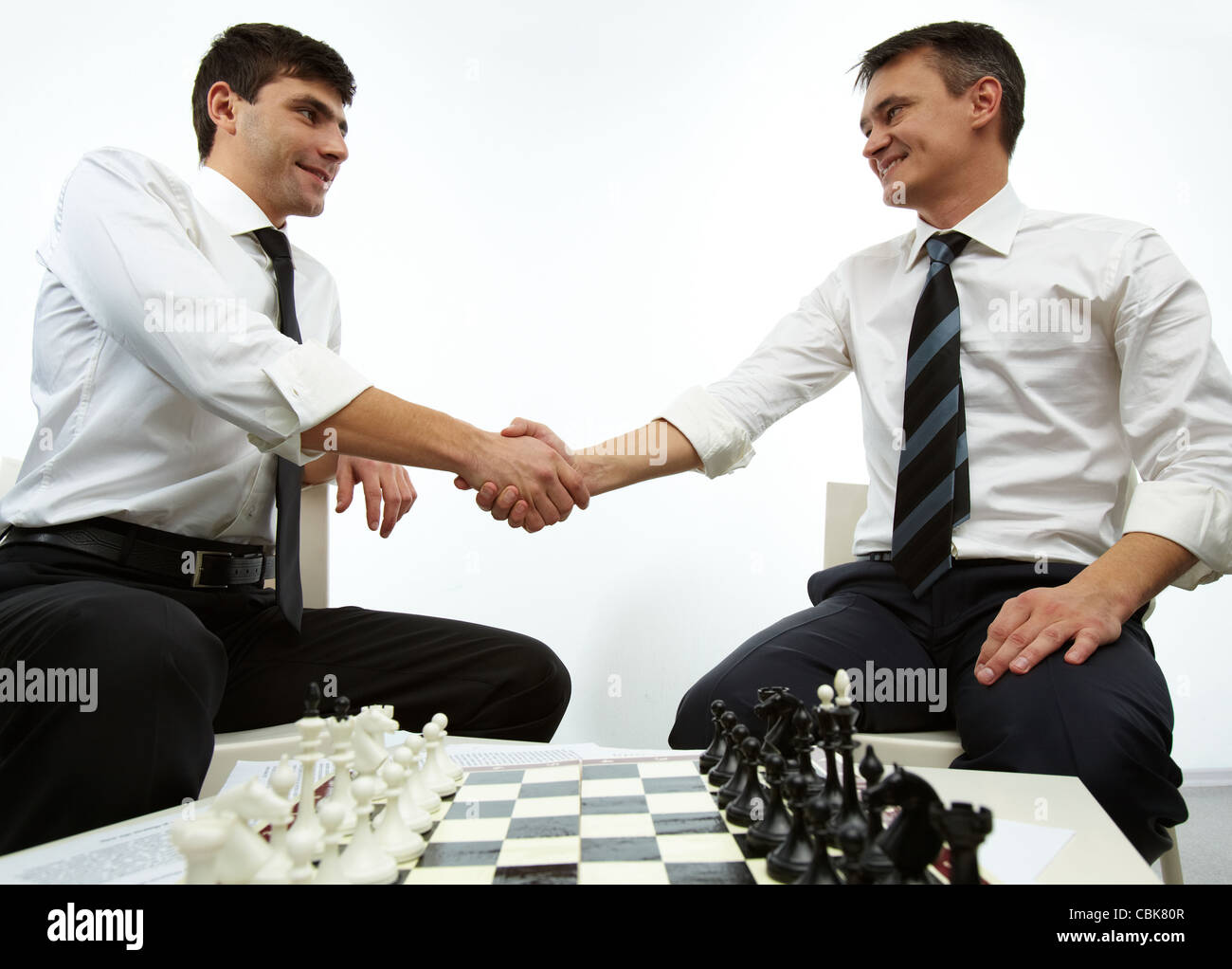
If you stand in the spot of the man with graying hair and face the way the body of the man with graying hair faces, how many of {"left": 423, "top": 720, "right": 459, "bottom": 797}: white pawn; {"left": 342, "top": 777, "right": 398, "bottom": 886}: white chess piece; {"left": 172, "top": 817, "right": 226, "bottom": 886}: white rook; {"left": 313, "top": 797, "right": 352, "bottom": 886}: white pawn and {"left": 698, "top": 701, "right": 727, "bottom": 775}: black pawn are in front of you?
5

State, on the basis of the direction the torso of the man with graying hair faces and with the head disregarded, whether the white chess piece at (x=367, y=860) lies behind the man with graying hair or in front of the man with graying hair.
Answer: in front

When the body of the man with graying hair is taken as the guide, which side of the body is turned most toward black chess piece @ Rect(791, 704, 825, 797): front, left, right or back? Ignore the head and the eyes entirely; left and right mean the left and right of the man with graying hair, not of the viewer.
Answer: front

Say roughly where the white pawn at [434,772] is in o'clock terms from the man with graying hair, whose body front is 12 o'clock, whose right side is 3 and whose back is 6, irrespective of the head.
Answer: The white pawn is roughly at 12 o'clock from the man with graying hair.

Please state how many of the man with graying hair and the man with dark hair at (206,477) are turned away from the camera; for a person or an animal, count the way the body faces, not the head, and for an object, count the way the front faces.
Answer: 0

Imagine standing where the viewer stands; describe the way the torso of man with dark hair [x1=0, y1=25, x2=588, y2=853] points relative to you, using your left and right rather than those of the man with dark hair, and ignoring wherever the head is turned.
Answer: facing the viewer and to the right of the viewer

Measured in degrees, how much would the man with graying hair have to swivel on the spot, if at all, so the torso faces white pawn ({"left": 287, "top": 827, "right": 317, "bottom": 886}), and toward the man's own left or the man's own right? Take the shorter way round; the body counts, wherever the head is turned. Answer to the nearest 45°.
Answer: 0° — they already face it

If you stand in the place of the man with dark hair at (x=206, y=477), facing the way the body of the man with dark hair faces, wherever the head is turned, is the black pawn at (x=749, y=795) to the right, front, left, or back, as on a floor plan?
front

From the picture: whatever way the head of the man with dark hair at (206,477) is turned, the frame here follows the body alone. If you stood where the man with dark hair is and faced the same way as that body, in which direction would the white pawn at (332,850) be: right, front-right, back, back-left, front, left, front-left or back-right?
front-right

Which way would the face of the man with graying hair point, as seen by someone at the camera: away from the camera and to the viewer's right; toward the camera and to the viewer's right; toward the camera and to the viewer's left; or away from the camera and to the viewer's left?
toward the camera and to the viewer's left

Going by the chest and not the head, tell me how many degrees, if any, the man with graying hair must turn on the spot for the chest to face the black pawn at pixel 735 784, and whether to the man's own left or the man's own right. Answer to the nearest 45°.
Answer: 0° — they already face it

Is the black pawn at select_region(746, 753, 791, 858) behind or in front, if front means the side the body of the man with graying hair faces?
in front

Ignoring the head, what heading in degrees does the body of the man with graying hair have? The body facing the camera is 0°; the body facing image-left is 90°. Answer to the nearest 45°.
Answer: approximately 45°

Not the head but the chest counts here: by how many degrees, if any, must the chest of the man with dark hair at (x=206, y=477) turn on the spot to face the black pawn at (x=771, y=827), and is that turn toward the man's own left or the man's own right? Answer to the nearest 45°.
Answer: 0° — they already face it
